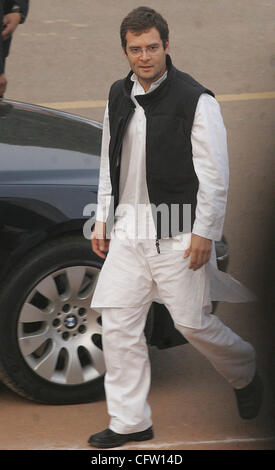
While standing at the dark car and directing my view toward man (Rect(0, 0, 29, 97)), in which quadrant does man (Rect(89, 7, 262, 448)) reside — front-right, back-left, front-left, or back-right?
back-right

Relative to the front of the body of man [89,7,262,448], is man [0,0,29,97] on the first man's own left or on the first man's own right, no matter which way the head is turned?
on the first man's own right

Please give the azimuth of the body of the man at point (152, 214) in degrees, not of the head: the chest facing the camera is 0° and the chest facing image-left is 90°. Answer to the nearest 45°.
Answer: approximately 45°
